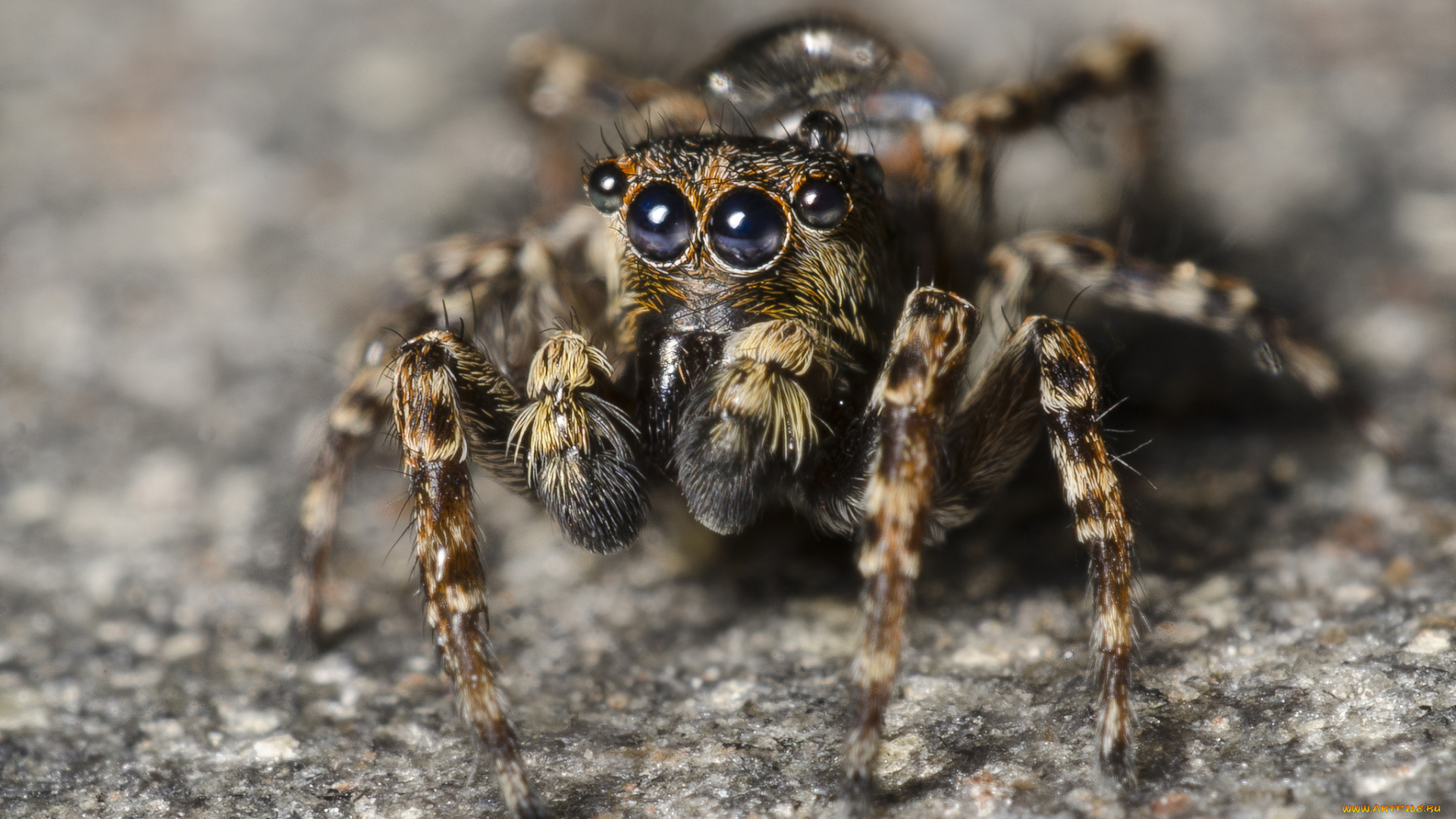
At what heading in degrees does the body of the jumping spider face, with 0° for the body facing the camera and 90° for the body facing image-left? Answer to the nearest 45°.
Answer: approximately 0°
